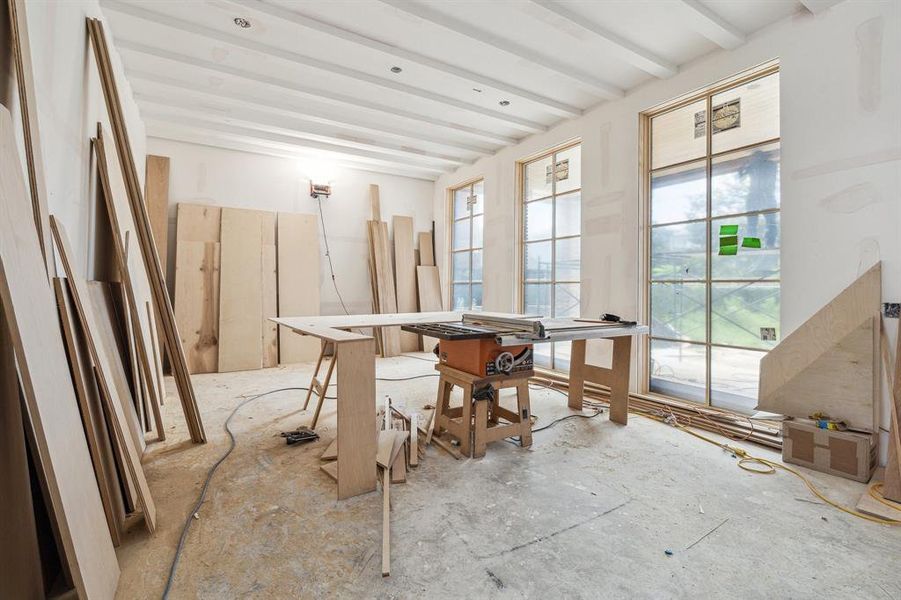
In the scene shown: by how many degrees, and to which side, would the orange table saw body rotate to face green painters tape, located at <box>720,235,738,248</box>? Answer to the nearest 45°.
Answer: approximately 90° to its left

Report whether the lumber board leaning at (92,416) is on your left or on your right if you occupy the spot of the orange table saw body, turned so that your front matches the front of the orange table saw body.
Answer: on your right

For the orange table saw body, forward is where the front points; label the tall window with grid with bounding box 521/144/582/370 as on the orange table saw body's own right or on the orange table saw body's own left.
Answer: on the orange table saw body's own left

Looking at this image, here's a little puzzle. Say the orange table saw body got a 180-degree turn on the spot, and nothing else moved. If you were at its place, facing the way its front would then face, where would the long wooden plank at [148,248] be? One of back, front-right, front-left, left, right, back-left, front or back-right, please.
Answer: front-left

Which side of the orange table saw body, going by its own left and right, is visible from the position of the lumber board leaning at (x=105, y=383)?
right

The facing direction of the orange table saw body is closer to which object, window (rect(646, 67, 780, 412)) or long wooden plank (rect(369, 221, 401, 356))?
the window

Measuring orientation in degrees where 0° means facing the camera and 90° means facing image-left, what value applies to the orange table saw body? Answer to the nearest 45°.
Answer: approximately 315°

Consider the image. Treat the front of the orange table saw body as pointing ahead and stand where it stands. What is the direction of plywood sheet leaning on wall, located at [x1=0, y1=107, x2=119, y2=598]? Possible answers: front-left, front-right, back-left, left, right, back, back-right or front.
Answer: right

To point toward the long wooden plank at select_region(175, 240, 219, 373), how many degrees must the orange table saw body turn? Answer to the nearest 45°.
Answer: approximately 180°

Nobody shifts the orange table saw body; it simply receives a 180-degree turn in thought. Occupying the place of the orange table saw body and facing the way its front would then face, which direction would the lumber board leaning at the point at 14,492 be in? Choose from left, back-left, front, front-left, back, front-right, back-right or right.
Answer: left

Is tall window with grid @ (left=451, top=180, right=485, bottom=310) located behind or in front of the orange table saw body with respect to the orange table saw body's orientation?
behind

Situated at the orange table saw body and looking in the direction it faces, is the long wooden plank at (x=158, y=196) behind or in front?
behind

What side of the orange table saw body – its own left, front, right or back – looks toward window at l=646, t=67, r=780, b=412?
left

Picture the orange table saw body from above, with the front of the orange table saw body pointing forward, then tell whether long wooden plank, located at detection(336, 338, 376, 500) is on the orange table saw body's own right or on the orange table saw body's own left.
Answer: on the orange table saw body's own right

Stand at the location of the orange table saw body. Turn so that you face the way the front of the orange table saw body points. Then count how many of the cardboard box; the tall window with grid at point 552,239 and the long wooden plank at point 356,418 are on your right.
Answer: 1
